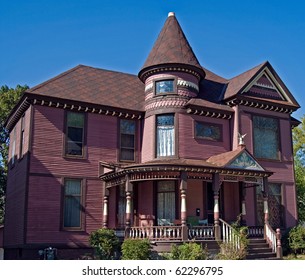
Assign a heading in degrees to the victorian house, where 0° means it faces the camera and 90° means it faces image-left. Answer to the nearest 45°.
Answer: approximately 315°

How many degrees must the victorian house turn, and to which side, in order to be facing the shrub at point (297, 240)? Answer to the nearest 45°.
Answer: approximately 45° to its left

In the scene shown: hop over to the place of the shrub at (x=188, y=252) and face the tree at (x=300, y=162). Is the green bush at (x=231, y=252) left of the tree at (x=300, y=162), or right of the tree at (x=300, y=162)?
right

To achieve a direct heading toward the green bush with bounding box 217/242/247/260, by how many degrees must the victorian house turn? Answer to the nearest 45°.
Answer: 0° — it already faces it

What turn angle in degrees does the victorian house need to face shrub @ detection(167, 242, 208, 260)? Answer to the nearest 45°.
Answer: approximately 45° to its right

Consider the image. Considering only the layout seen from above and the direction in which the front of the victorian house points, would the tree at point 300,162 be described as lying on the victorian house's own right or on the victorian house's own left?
on the victorian house's own left

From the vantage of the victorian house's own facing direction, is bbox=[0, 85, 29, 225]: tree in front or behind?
behind

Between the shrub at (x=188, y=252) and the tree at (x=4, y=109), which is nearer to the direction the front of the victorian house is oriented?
the shrub

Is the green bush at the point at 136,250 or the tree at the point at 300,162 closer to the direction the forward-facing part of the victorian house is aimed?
the green bush
